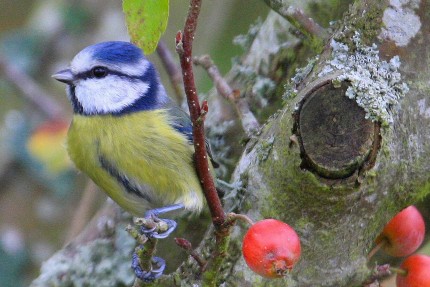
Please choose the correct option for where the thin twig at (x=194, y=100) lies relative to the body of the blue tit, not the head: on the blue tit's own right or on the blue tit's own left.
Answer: on the blue tit's own left

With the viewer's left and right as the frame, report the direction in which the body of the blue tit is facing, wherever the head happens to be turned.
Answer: facing the viewer and to the left of the viewer
